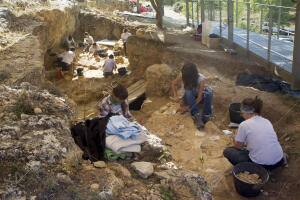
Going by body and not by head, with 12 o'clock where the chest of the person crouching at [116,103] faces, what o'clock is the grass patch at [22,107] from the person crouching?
The grass patch is roughly at 3 o'clock from the person crouching.

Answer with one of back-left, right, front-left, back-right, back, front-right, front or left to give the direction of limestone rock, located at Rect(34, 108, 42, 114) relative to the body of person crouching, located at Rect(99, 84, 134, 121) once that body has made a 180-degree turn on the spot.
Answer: left

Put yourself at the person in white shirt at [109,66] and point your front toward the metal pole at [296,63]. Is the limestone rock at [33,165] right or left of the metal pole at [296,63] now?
right

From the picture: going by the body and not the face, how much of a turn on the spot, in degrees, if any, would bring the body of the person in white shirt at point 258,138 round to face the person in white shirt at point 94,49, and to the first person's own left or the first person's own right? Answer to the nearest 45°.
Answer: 0° — they already face them

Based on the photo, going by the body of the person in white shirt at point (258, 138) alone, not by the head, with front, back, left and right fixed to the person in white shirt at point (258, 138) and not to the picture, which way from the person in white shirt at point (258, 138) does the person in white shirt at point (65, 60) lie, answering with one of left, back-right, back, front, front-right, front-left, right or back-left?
front

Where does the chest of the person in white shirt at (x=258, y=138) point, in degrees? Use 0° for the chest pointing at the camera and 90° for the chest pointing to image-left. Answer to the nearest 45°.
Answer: approximately 135°

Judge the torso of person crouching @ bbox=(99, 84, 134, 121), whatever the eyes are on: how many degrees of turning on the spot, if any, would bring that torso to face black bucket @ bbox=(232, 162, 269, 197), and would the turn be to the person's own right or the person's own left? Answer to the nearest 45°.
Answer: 0° — they already face it

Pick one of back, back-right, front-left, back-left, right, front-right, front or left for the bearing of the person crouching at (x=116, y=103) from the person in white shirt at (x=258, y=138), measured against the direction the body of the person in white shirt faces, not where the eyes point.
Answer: front-left

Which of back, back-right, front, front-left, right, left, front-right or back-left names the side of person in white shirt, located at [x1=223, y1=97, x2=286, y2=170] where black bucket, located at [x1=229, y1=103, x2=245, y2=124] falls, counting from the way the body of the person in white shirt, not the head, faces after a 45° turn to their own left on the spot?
right

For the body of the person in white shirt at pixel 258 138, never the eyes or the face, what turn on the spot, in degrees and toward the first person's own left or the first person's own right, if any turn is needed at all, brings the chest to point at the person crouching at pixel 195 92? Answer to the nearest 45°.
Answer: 0° — they already face them

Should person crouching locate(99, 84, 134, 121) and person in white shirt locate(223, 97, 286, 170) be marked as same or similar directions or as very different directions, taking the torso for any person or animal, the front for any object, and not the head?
very different directions

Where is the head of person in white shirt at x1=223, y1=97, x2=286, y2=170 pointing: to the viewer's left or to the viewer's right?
to the viewer's left

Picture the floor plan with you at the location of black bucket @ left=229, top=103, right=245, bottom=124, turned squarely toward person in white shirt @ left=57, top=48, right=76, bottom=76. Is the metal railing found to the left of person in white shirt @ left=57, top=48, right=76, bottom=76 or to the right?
right

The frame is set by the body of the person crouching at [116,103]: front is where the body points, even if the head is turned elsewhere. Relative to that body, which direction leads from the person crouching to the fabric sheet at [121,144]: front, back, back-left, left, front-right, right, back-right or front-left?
front-right
